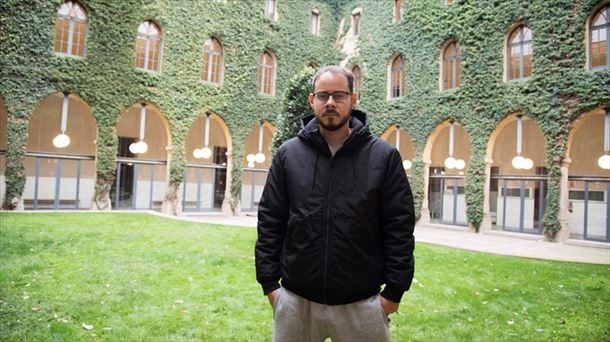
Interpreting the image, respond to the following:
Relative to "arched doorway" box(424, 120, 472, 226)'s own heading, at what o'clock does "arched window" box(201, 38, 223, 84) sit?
The arched window is roughly at 1 o'clock from the arched doorway.

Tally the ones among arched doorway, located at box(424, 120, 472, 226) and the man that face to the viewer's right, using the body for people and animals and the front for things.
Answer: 0

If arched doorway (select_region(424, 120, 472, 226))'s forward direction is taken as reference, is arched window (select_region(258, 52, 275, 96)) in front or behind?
in front

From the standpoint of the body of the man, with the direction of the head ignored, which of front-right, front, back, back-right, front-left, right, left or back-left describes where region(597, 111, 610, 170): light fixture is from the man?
back-left

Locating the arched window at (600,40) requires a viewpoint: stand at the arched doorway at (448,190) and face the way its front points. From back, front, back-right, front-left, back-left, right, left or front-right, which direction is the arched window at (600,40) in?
left

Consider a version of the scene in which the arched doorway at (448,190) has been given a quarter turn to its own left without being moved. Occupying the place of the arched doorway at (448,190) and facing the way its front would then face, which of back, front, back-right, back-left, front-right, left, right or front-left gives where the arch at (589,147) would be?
front-left

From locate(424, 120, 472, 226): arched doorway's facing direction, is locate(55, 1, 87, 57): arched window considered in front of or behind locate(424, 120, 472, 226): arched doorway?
in front

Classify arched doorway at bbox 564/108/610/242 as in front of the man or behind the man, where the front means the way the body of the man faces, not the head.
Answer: behind

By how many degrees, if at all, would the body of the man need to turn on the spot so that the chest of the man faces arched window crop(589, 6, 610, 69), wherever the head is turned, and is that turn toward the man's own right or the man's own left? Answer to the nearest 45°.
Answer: approximately 135° to the man's own left

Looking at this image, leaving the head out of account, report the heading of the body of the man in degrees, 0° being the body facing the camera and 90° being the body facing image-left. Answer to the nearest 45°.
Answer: approximately 0°

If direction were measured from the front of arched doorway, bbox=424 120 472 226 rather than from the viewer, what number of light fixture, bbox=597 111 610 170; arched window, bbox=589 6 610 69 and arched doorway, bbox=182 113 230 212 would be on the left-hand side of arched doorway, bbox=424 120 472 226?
2

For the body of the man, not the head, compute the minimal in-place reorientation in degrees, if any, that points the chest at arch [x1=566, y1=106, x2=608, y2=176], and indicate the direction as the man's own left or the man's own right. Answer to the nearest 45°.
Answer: approximately 135° to the man's own left

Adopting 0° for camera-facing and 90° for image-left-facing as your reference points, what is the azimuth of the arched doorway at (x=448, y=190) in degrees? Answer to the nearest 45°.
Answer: approximately 45°

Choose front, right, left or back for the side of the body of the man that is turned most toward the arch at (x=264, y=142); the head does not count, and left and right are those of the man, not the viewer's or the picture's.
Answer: back
